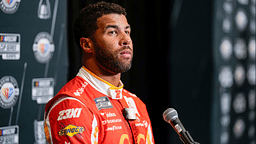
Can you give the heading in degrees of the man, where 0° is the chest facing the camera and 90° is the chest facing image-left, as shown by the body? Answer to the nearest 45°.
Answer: approximately 315°

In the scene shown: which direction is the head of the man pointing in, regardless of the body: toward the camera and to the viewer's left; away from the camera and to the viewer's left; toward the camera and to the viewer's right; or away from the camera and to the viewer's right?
toward the camera and to the viewer's right
